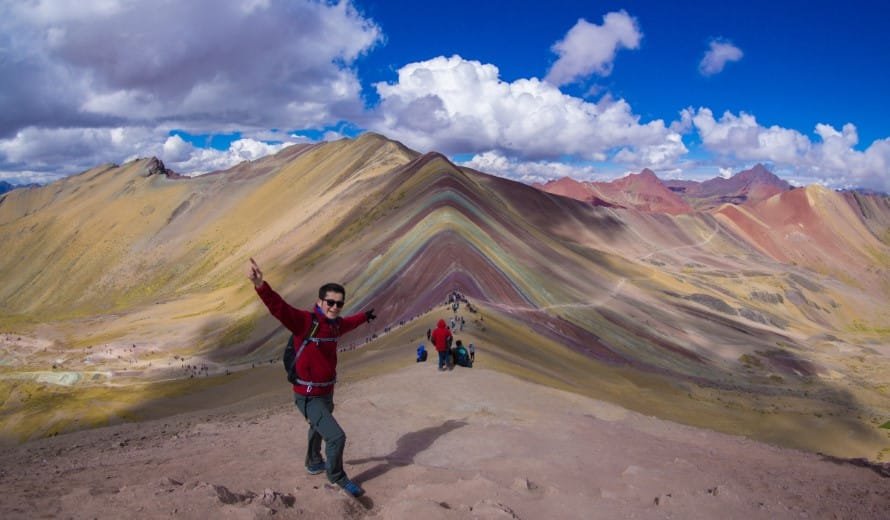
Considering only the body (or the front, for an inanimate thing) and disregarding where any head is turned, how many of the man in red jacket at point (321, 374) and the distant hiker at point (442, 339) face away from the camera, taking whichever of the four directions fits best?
1

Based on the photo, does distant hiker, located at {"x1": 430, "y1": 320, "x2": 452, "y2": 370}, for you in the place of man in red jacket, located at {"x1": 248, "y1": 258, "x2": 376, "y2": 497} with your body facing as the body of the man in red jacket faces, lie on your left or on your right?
on your left

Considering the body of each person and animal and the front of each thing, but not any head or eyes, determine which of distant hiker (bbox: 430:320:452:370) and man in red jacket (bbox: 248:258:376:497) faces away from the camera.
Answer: the distant hiker

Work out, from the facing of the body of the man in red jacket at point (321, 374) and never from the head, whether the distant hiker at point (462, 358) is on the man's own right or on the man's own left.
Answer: on the man's own left

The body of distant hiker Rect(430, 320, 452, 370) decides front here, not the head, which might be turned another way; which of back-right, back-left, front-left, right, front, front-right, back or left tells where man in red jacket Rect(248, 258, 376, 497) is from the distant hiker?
back

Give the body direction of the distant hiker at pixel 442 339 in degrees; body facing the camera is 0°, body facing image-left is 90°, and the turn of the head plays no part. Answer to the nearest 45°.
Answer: approximately 180°

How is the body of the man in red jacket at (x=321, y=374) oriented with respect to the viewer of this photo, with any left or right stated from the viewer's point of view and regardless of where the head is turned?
facing the viewer and to the right of the viewer

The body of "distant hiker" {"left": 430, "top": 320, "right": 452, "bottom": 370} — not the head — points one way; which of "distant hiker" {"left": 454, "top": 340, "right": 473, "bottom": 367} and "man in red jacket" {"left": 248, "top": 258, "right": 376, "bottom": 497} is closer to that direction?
the distant hiker
